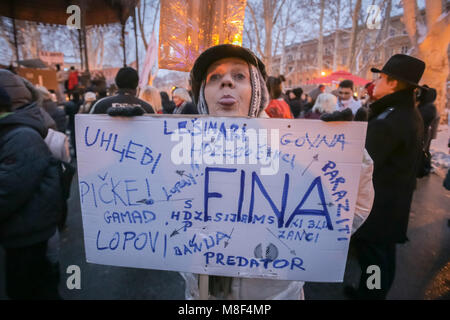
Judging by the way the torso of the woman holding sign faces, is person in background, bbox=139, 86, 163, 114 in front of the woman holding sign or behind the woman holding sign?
behind

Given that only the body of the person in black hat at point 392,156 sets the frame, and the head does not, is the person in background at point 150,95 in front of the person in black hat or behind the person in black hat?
in front

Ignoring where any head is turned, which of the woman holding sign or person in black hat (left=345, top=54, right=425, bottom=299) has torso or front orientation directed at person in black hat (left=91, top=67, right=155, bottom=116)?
person in black hat (left=345, top=54, right=425, bottom=299)

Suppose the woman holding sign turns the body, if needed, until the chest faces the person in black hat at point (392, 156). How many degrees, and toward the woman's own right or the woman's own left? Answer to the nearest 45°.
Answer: approximately 135° to the woman's own left

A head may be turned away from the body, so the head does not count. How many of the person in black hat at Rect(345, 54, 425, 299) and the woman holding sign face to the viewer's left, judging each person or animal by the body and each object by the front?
1

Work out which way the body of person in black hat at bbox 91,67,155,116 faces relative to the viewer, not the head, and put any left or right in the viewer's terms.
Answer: facing away from the viewer

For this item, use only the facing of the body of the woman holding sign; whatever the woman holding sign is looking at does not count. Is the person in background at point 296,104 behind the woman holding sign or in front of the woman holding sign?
behind

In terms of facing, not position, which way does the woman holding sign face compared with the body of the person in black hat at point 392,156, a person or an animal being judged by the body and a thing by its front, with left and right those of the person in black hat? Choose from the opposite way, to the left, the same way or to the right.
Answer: to the left

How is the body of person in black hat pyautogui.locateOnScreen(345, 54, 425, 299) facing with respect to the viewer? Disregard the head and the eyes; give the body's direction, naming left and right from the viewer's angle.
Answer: facing to the left of the viewer

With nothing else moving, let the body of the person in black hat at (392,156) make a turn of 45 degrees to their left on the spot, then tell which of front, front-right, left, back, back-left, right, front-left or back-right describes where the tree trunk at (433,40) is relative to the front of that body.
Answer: back-right

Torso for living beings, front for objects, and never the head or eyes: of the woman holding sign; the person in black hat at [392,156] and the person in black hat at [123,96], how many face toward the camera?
1
